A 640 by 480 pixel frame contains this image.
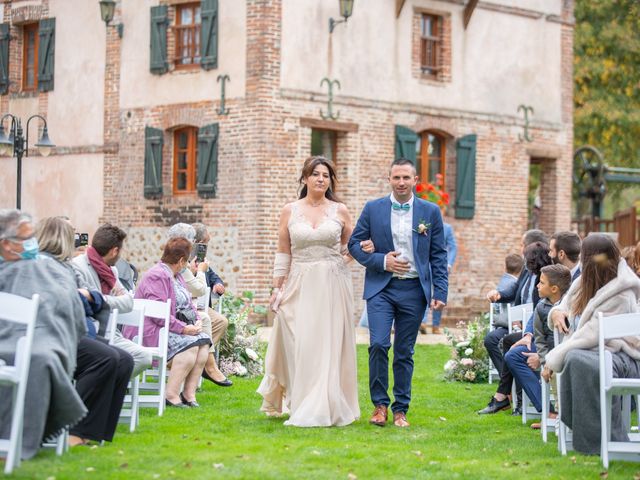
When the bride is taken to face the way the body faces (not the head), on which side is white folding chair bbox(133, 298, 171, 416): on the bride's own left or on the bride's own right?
on the bride's own right

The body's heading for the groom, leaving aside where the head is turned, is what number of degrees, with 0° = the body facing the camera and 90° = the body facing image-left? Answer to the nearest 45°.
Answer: approximately 0°

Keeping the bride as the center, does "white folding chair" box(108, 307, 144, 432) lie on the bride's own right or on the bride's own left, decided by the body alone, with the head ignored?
on the bride's own right

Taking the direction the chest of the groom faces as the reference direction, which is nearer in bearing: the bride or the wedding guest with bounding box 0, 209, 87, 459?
the wedding guest

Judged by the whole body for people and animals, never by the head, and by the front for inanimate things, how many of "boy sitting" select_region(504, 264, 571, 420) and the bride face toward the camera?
1

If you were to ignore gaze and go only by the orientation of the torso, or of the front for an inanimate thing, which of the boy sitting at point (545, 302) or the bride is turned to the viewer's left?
the boy sitting

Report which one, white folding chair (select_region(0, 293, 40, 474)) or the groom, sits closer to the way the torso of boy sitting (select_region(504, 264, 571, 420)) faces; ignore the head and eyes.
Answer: the groom

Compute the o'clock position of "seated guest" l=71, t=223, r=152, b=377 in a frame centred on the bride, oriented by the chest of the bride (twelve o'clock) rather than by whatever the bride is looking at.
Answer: The seated guest is roughly at 2 o'clock from the bride.

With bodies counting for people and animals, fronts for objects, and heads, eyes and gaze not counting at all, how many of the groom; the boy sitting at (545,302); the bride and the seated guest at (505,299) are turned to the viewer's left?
2

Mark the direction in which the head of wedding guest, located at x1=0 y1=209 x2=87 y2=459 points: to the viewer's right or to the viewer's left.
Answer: to the viewer's right

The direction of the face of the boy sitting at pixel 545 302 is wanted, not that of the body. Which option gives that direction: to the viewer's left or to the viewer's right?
to the viewer's left

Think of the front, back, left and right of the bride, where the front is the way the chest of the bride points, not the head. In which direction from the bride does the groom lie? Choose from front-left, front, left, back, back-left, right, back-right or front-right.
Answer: left

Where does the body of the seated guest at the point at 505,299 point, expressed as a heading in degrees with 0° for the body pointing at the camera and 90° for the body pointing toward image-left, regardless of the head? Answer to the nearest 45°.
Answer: approximately 90°

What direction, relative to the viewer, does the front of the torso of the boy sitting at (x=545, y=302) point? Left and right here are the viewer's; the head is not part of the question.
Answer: facing to the left of the viewer
